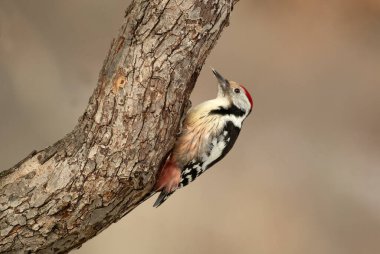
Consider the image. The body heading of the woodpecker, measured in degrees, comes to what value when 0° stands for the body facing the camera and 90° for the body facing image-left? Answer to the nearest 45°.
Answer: approximately 90°
